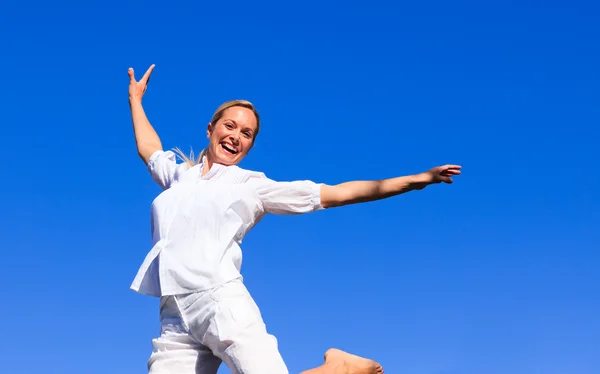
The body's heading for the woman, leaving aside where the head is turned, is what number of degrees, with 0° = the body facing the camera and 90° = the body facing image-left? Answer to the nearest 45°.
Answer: approximately 45°
